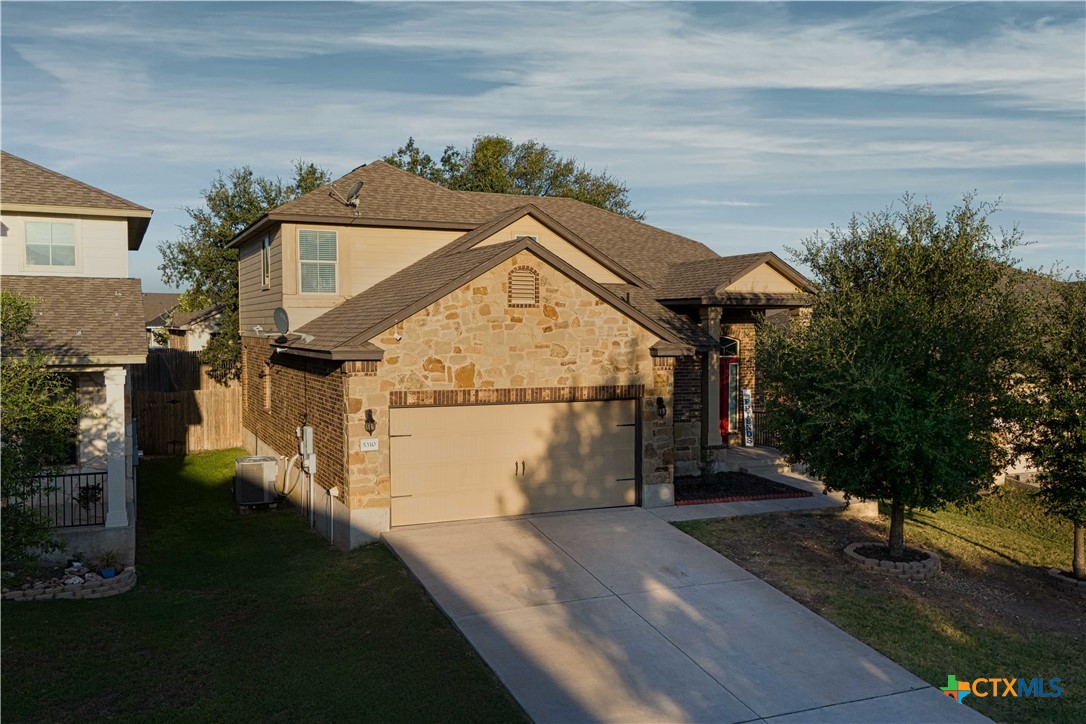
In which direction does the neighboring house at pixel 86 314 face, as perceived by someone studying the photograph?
facing the viewer

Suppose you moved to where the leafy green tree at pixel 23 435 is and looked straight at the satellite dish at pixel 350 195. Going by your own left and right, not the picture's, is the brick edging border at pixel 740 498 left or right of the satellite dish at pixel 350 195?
right

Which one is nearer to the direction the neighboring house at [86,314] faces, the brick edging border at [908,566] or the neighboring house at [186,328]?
the brick edging border

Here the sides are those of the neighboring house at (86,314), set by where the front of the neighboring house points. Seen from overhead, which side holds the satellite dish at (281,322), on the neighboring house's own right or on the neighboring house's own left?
on the neighboring house's own left

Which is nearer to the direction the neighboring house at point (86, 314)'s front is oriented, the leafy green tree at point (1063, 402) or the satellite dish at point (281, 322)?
the leafy green tree

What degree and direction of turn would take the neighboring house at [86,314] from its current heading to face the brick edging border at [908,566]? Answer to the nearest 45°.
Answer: approximately 45° to its left

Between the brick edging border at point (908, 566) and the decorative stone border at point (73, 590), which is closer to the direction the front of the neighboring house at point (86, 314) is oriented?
the decorative stone border

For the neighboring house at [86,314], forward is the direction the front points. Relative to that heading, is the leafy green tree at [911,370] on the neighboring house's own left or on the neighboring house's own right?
on the neighboring house's own left

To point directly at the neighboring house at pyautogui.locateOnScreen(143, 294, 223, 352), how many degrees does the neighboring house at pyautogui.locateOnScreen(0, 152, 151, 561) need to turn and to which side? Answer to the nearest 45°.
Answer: approximately 180°

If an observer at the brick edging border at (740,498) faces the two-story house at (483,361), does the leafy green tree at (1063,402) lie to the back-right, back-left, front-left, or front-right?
back-left

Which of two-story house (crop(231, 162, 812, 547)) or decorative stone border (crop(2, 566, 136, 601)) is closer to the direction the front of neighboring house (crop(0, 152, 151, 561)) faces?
the decorative stone border

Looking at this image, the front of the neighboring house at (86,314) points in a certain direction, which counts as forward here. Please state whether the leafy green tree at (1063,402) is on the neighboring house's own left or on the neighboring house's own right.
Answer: on the neighboring house's own left

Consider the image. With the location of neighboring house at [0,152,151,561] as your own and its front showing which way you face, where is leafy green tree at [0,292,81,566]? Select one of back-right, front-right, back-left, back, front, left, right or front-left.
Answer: front

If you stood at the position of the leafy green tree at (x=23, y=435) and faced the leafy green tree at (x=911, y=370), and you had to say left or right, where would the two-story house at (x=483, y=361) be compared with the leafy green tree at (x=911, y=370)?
left

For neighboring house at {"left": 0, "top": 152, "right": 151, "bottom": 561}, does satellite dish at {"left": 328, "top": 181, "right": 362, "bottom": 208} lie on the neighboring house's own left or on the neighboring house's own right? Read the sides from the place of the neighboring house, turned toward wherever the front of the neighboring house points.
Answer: on the neighboring house's own left

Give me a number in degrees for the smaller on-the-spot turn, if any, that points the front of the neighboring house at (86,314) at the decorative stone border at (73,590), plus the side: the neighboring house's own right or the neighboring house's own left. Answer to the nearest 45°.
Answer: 0° — it already faces it

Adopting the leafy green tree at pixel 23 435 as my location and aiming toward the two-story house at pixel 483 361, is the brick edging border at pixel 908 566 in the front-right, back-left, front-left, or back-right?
front-right
